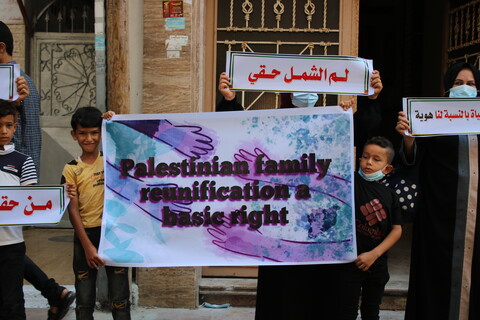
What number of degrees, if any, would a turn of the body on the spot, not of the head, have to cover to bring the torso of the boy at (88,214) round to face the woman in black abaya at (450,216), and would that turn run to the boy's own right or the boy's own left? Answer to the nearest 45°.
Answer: approximately 90° to the boy's own left

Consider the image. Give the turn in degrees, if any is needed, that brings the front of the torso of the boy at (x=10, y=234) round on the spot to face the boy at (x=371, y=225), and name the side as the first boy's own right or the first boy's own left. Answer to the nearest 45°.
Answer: approximately 45° to the first boy's own left

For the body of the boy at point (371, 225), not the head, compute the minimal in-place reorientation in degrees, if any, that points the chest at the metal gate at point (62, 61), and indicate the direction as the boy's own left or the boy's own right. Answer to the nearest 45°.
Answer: approximately 90° to the boy's own right

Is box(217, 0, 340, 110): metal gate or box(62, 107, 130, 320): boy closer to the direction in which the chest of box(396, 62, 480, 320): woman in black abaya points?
the boy

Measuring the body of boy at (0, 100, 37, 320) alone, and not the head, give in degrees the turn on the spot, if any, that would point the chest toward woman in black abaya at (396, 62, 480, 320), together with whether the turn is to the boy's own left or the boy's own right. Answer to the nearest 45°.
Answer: approximately 90° to the boy's own left
